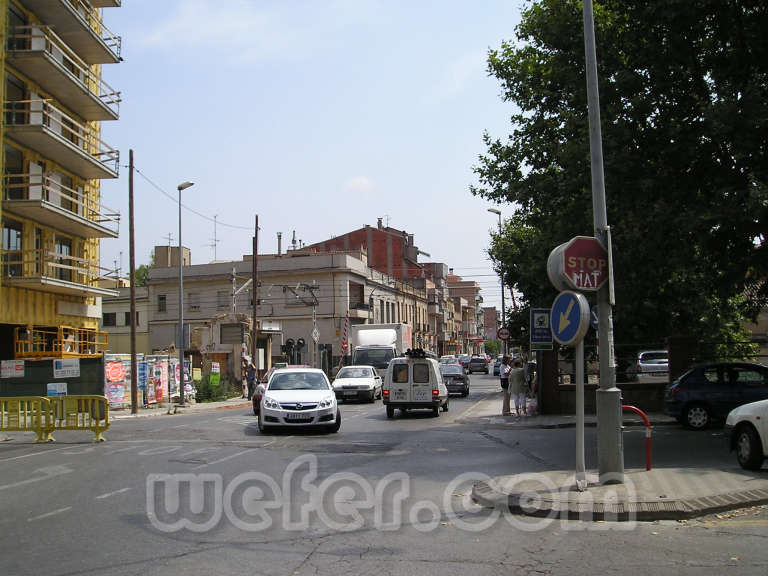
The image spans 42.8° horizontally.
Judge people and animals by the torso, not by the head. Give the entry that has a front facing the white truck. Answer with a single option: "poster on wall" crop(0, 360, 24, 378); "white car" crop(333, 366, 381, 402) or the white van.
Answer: the white van

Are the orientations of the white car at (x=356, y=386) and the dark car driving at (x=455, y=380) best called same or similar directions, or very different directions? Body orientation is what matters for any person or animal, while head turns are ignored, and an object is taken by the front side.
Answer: very different directions

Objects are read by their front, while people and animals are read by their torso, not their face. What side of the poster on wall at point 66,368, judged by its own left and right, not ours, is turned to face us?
front

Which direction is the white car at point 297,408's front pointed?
toward the camera

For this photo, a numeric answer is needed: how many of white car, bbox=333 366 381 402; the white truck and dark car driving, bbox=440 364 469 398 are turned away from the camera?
1

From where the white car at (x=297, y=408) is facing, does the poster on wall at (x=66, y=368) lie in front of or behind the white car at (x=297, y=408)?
behind

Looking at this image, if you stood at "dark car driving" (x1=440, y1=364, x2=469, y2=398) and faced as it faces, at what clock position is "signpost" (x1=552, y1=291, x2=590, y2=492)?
The signpost is roughly at 6 o'clock from the dark car driving.

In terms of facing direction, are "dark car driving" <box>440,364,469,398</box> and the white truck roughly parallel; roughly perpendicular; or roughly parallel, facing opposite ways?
roughly parallel, facing opposite ways

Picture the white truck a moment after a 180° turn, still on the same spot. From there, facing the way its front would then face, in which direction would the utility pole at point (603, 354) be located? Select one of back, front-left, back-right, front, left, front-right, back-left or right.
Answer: back

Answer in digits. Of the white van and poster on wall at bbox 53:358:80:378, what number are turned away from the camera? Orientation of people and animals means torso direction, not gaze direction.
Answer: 1

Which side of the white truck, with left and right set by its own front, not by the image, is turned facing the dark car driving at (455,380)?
left

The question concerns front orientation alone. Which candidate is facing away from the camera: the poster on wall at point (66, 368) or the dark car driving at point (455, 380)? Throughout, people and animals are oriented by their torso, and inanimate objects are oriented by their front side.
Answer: the dark car driving

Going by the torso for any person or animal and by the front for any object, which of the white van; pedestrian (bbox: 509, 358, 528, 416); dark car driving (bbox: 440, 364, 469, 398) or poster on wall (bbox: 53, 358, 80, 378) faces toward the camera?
the poster on wall

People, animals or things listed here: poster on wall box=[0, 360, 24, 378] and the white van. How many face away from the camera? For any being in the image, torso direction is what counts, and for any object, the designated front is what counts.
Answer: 1

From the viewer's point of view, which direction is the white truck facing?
toward the camera

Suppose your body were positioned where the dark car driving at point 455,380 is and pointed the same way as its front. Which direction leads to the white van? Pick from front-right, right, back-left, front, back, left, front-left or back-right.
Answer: back

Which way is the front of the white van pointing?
away from the camera
